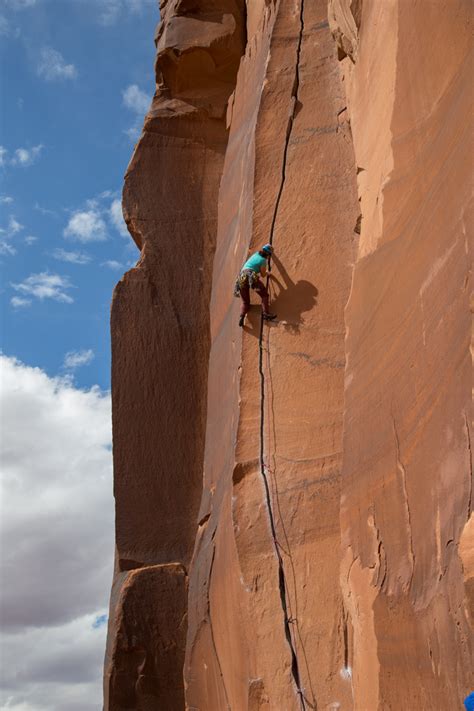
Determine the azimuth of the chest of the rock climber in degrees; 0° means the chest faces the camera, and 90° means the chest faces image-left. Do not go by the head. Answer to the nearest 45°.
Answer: approximately 225°
